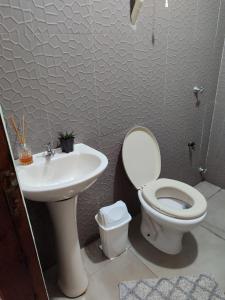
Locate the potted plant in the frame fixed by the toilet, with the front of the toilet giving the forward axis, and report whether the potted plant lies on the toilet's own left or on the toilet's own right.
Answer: on the toilet's own right

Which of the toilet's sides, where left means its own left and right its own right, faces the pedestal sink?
right

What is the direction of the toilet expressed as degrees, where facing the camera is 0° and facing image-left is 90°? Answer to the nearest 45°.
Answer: approximately 315°

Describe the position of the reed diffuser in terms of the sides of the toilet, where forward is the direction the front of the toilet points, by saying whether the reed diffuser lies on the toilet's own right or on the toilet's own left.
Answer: on the toilet's own right

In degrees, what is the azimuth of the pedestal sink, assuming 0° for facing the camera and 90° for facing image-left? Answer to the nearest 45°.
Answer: approximately 315°

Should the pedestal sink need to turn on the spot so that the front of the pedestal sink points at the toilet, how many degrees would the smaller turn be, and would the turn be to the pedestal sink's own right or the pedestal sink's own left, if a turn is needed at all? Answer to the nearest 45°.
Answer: approximately 45° to the pedestal sink's own left
